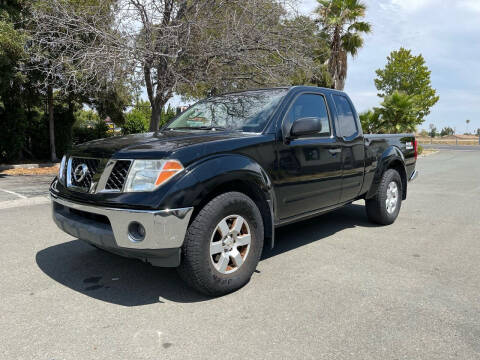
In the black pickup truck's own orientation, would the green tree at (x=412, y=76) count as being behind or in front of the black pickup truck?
behind

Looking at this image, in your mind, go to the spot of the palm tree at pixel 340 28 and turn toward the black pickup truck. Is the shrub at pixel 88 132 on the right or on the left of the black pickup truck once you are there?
right

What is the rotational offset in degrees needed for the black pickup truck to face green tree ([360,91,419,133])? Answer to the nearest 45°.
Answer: approximately 180°

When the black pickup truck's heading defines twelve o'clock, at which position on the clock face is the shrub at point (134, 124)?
The shrub is roughly at 4 o'clock from the black pickup truck.

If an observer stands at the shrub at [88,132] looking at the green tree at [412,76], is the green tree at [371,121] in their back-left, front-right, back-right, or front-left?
front-right

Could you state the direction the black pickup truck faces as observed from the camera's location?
facing the viewer and to the left of the viewer

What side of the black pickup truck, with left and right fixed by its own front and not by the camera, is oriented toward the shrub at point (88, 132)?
right

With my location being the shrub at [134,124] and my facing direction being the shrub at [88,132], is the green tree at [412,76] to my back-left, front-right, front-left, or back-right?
back-left

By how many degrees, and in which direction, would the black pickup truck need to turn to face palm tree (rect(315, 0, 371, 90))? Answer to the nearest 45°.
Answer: approximately 135° to its right

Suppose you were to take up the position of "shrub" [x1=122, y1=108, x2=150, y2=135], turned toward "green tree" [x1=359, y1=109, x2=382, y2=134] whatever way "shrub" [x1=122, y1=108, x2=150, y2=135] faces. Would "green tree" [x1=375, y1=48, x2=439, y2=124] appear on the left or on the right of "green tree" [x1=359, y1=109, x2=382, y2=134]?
left
